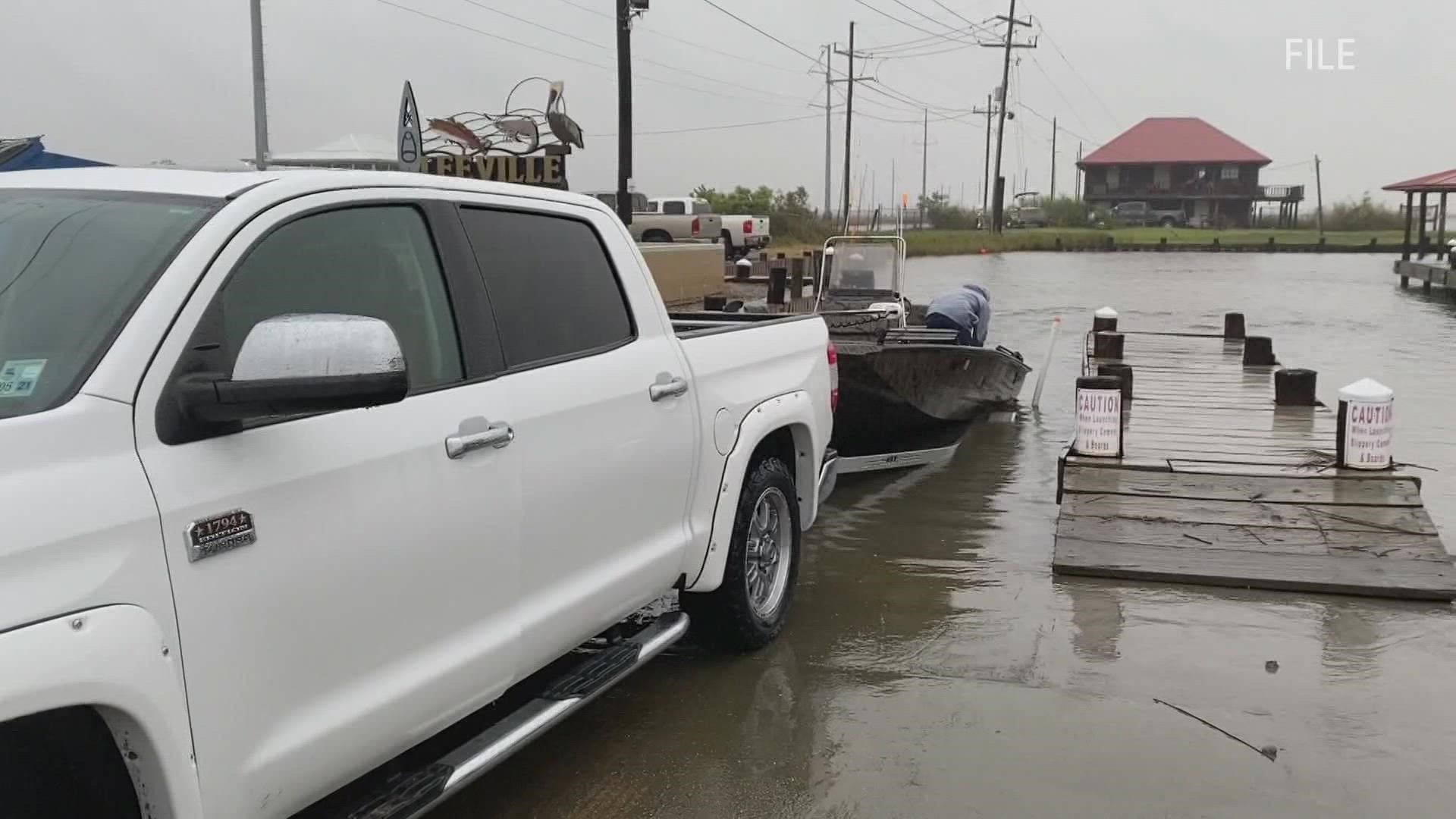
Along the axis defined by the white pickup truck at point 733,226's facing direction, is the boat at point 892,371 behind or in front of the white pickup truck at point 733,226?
behind

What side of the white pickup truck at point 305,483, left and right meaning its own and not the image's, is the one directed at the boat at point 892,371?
back

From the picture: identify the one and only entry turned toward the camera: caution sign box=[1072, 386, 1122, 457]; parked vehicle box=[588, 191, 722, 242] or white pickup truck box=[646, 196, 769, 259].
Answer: the caution sign

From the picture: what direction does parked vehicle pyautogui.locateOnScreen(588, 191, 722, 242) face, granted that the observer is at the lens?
facing away from the viewer and to the left of the viewer

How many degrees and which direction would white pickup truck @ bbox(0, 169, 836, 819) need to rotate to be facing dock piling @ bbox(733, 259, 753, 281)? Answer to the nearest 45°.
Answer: approximately 135° to its right

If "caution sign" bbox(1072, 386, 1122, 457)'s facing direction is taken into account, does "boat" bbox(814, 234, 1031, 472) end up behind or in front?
behind

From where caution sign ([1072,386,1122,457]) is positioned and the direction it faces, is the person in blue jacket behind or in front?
behind

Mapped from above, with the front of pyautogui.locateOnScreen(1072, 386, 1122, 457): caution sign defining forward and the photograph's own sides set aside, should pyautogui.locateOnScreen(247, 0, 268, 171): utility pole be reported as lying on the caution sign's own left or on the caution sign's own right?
on the caution sign's own right

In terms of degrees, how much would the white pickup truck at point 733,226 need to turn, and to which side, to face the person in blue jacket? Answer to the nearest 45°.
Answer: approximately 135° to its left

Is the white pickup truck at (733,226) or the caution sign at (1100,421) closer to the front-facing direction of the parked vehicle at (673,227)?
the white pickup truck
